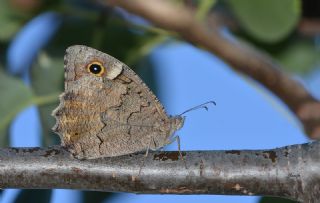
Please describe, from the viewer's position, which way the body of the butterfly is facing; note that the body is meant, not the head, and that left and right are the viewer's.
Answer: facing to the right of the viewer
